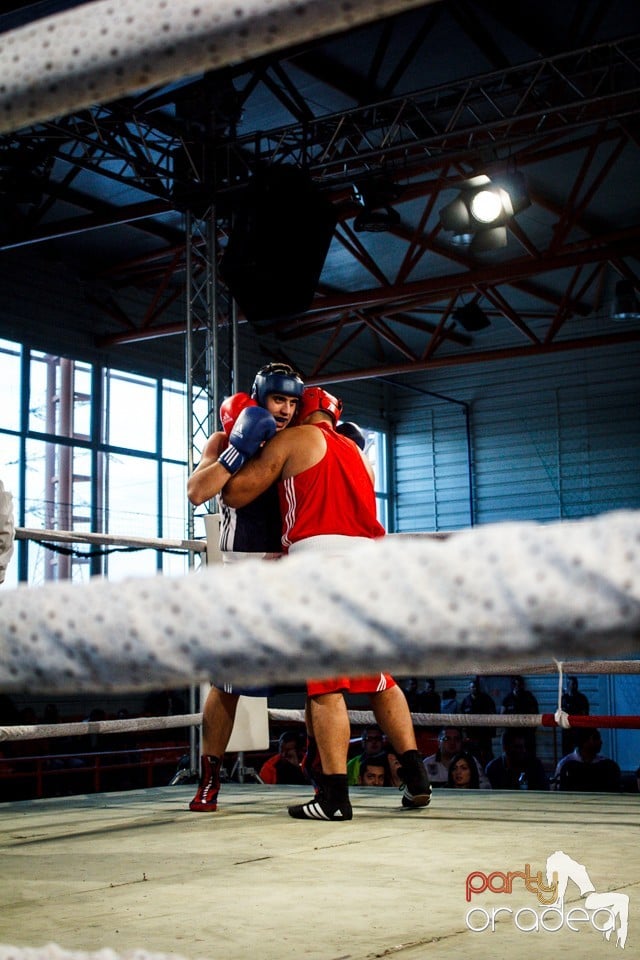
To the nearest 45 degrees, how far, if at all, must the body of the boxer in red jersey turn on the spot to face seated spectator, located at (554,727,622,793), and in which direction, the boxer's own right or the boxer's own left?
approximately 90° to the boxer's own right

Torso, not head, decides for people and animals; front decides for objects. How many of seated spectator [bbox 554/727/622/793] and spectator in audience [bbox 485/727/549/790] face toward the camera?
2

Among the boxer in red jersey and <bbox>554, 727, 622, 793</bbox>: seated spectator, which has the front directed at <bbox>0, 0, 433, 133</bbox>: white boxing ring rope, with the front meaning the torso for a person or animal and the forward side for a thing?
the seated spectator

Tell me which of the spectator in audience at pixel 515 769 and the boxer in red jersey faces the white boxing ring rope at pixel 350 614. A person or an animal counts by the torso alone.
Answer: the spectator in audience

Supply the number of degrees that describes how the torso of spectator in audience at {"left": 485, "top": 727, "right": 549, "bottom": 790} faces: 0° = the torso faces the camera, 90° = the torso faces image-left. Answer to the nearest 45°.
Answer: approximately 0°

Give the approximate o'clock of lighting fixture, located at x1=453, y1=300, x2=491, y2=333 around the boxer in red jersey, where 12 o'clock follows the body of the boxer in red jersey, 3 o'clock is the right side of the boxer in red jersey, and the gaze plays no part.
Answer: The lighting fixture is roughly at 2 o'clock from the boxer in red jersey.

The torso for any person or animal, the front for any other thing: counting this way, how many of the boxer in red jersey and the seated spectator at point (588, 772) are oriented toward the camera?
1

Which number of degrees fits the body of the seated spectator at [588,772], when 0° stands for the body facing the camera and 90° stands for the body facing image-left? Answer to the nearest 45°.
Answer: approximately 0°
